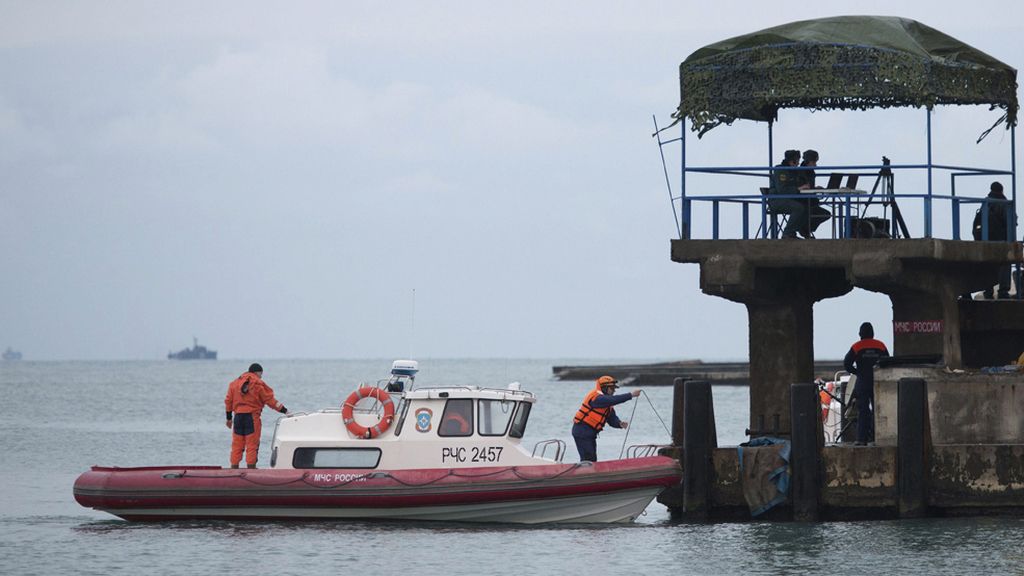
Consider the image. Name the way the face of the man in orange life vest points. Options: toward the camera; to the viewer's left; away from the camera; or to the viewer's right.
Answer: to the viewer's right

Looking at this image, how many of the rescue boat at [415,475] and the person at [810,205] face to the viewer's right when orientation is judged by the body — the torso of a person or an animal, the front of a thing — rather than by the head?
2

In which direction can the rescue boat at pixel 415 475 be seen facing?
to the viewer's right

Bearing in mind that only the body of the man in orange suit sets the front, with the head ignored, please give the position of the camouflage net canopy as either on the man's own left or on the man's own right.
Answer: on the man's own right

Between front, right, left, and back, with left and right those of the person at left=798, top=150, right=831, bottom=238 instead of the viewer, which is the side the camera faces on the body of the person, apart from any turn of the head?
right

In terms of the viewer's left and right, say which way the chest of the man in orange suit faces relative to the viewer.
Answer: facing away from the viewer and to the right of the viewer

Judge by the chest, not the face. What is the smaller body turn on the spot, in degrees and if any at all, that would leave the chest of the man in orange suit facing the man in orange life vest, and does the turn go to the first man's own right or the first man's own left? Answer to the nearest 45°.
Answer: approximately 45° to the first man's own right

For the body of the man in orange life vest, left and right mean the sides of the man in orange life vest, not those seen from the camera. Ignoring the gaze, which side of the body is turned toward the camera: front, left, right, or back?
right

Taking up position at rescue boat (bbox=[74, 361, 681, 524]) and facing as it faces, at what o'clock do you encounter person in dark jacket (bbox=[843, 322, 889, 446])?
The person in dark jacket is roughly at 12 o'clock from the rescue boat.

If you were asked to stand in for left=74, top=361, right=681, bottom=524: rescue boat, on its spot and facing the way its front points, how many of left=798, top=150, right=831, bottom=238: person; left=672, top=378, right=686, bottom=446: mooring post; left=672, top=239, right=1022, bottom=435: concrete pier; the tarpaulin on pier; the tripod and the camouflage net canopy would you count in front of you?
6

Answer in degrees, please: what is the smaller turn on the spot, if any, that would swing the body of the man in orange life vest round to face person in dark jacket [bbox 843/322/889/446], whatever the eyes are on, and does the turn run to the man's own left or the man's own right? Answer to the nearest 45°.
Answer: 0° — they already face them

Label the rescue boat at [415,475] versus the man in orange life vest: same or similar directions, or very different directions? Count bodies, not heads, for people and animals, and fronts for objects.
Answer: same or similar directions
